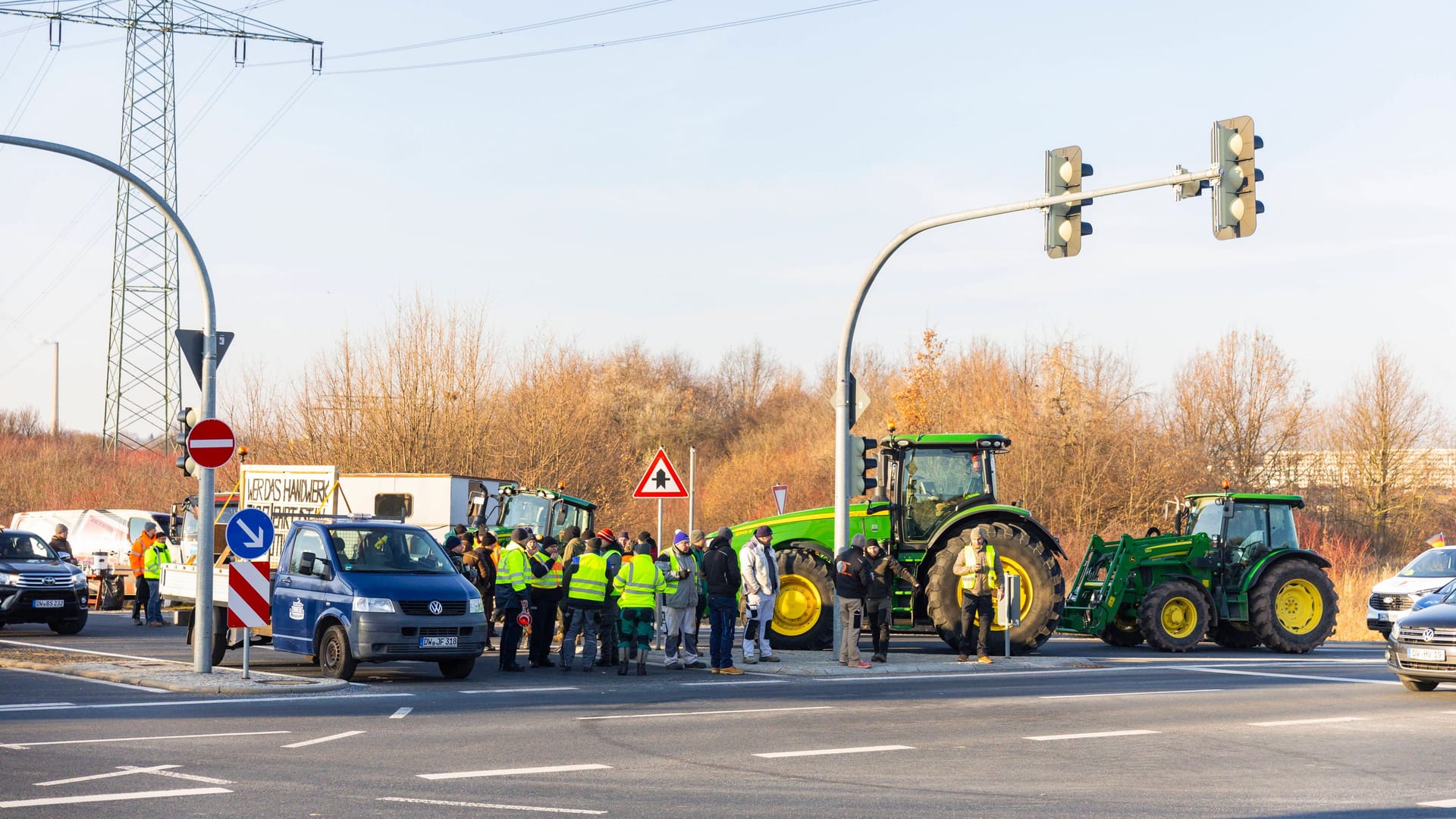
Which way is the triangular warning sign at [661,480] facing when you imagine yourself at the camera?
facing the viewer

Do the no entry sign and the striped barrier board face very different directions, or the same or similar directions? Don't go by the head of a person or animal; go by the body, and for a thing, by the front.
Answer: same or similar directions

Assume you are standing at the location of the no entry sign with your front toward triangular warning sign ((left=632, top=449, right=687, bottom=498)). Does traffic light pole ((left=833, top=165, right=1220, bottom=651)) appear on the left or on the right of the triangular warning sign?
right

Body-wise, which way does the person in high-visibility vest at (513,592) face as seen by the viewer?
to the viewer's right

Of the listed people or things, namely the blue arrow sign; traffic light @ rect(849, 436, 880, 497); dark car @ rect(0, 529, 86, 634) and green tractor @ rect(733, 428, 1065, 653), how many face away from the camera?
0

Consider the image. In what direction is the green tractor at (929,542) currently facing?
to the viewer's left

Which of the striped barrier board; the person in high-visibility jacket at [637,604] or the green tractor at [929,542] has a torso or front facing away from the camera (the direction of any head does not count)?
the person in high-visibility jacket

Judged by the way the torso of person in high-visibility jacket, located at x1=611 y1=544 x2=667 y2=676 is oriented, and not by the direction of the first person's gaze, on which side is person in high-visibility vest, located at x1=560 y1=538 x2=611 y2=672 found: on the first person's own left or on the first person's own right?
on the first person's own left

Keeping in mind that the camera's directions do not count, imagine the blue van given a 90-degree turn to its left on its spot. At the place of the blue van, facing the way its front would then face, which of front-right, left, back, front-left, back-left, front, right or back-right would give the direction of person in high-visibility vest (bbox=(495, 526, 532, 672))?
front
